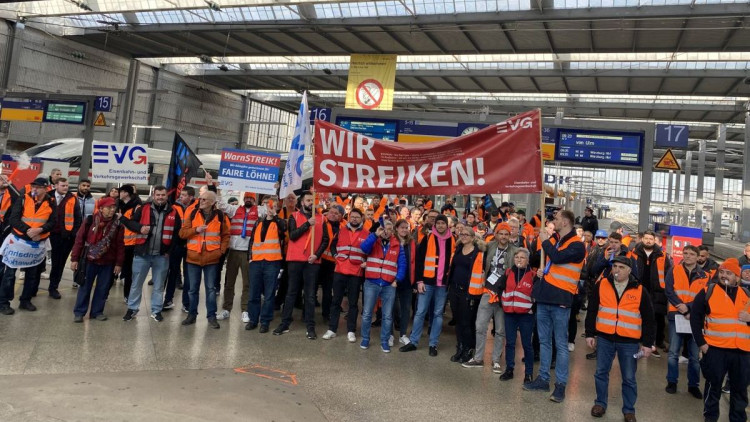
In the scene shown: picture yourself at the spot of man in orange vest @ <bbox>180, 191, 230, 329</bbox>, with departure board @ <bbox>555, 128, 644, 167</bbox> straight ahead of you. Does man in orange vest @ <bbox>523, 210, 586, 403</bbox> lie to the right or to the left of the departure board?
right

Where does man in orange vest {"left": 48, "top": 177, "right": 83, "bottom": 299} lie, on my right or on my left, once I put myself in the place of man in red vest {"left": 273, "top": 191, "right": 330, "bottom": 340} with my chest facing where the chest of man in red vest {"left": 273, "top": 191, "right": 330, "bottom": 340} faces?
on my right

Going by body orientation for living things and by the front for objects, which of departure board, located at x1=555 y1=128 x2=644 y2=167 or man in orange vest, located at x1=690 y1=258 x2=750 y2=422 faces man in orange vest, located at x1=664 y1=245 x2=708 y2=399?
the departure board

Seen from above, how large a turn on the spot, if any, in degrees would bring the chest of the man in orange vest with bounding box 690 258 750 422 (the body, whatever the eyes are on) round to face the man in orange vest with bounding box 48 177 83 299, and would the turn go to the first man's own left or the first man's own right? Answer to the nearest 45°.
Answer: approximately 90° to the first man's own right

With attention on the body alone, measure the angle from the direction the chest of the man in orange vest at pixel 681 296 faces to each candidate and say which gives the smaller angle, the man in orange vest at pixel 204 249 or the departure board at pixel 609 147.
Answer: the man in orange vest

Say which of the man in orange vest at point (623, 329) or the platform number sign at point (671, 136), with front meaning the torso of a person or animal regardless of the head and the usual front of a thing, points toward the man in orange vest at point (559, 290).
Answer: the platform number sign

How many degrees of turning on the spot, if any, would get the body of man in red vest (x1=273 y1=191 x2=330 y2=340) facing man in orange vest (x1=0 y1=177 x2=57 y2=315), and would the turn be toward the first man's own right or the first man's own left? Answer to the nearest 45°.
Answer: approximately 90° to the first man's own right

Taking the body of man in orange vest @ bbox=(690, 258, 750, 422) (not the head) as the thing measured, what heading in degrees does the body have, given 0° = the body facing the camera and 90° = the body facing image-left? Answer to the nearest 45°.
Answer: approximately 0°

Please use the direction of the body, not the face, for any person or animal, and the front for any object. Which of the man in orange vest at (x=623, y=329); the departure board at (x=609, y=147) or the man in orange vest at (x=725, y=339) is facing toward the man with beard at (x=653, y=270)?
the departure board

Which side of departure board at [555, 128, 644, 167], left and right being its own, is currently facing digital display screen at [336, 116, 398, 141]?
right
